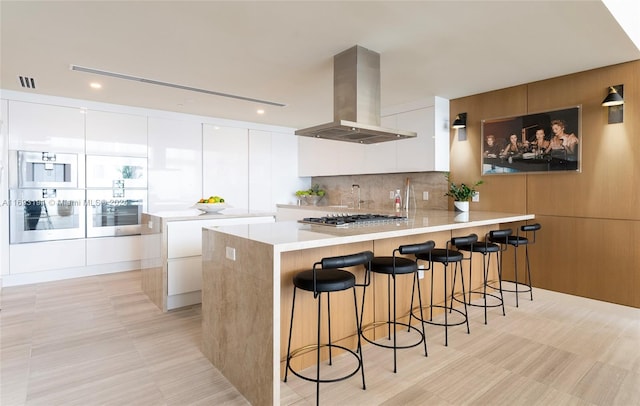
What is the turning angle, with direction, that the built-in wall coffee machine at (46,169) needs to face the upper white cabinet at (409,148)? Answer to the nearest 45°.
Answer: approximately 45° to its left

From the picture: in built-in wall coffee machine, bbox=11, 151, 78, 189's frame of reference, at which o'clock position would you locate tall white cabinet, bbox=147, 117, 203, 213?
The tall white cabinet is roughly at 9 o'clock from the built-in wall coffee machine.

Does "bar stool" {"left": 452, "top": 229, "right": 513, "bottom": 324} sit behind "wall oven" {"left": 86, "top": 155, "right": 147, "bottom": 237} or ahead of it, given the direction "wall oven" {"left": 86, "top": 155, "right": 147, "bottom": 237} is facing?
ahead

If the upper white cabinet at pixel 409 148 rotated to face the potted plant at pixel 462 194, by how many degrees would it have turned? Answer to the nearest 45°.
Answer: approximately 90° to its left

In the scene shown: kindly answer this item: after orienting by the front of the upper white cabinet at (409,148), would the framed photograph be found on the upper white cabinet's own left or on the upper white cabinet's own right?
on the upper white cabinet's own left

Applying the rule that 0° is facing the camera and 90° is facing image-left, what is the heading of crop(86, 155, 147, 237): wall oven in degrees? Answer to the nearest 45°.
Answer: approximately 0°

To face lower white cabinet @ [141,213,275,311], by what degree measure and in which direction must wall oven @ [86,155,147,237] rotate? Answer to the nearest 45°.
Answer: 0° — it already faces it

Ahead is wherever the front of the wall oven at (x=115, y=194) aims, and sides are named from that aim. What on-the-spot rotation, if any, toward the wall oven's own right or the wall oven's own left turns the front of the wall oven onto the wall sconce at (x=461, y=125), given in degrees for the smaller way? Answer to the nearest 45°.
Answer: approximately 45° to the wall oven's own left

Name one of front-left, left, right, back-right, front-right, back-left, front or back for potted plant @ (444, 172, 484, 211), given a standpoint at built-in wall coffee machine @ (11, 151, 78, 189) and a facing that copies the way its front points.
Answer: front-left

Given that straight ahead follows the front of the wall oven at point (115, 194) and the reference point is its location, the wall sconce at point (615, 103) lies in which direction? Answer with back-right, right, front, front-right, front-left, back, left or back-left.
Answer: front-left

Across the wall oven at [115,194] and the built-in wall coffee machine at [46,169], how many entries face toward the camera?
2

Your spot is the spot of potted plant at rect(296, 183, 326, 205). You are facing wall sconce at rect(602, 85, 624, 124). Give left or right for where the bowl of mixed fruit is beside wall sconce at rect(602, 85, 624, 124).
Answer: right

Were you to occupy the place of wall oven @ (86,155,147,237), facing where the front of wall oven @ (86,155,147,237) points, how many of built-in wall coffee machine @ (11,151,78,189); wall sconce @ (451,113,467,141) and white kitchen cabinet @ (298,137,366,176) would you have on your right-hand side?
1

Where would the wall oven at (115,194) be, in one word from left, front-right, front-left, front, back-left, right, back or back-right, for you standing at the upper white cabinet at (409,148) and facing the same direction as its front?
front-right
